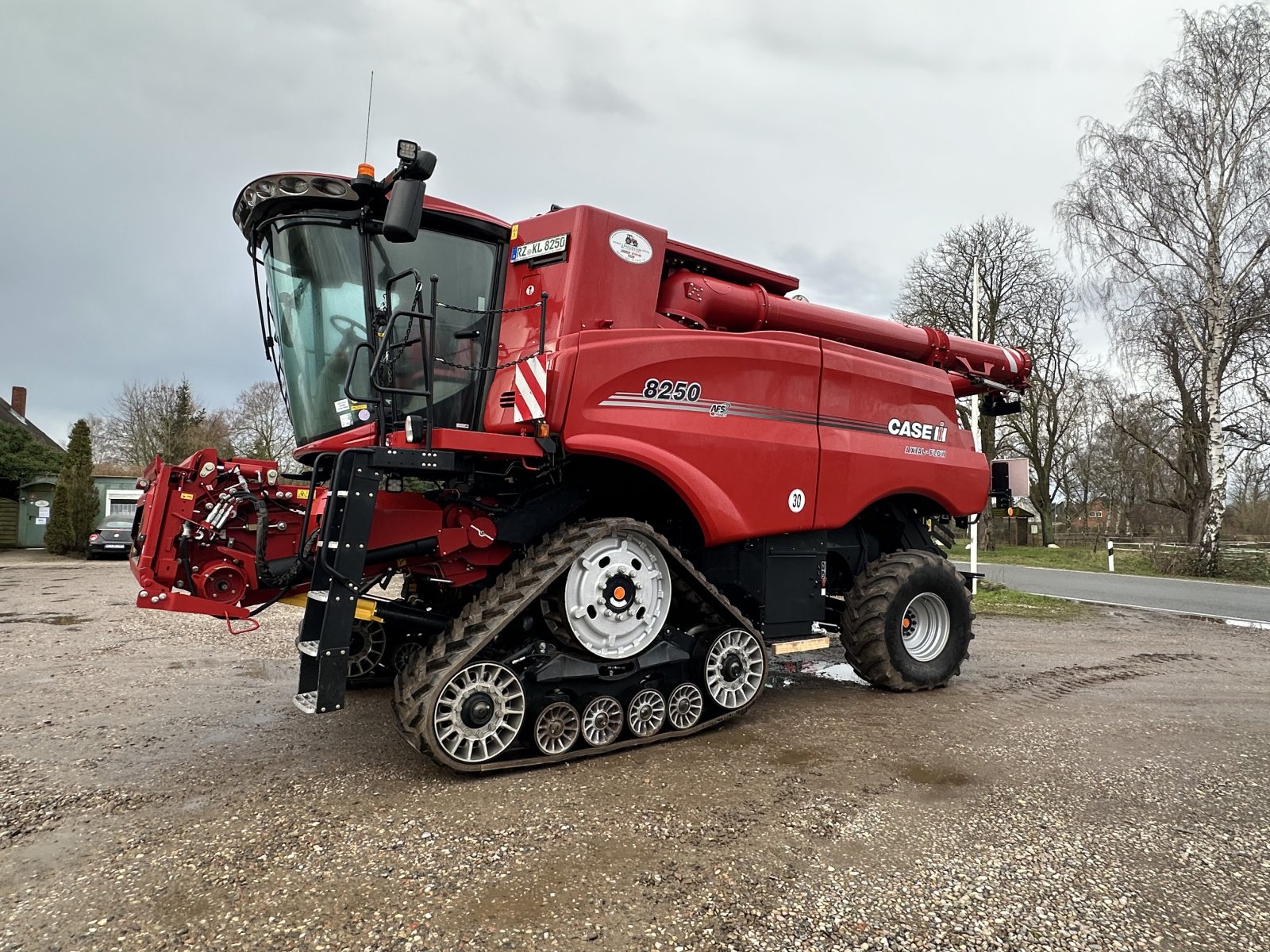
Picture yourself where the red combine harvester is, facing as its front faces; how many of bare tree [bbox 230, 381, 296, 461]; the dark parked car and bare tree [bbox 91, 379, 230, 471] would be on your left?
0

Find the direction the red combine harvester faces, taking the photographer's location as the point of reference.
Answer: facing the viewer and to the left of the viewer

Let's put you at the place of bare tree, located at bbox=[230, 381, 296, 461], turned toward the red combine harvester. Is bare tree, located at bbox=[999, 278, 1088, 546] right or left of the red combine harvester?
left

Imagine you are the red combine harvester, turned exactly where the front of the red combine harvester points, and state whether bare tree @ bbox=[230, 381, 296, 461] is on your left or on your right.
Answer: on your right

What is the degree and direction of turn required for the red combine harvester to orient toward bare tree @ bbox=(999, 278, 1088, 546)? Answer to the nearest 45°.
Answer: approximately 180°

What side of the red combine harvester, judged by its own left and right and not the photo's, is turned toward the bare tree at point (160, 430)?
right

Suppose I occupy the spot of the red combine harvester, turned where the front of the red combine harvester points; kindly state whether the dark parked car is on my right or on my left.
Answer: on my right

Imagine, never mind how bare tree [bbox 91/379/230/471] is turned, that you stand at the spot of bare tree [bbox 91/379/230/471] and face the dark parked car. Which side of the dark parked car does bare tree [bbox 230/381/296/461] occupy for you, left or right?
left

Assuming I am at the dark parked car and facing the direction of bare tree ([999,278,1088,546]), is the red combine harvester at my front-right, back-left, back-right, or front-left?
front-right
